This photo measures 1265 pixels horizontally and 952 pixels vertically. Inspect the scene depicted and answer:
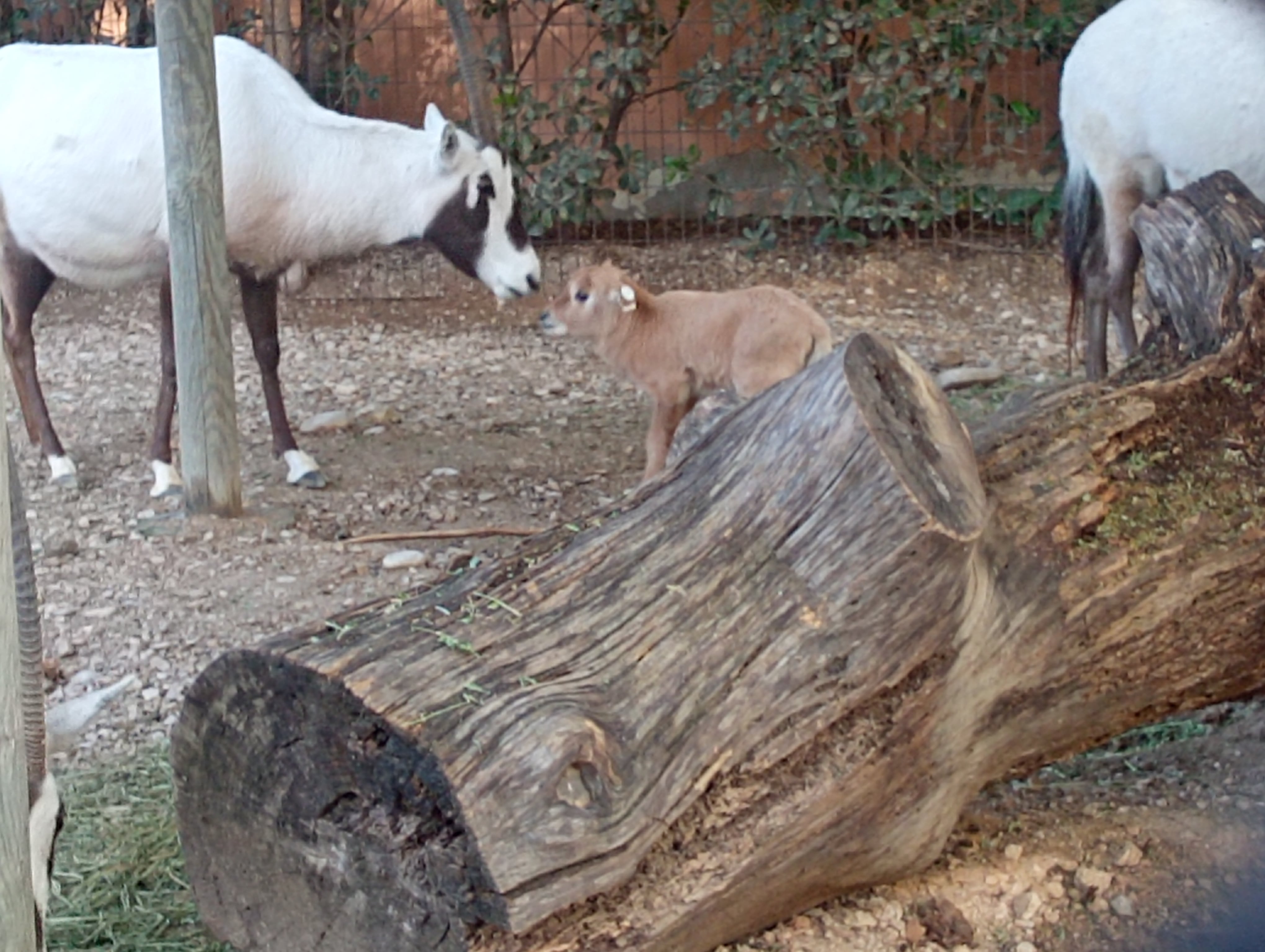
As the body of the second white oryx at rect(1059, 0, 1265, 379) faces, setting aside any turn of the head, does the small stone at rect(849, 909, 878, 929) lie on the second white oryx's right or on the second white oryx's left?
on the second white oryx's right

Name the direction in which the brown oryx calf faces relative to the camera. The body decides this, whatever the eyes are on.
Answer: to the viewer's left

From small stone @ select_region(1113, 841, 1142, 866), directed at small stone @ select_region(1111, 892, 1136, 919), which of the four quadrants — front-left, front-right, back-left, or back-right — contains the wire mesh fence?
back-right

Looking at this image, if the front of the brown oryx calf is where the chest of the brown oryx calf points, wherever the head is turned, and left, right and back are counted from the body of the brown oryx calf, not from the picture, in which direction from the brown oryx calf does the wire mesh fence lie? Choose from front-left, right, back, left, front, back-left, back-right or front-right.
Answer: right

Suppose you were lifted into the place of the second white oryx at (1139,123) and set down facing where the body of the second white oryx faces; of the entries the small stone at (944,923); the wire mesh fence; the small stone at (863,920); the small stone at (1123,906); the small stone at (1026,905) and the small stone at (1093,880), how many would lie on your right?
5

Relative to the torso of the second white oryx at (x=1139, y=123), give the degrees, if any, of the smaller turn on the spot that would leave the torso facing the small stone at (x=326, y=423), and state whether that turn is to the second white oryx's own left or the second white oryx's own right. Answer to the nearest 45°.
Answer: approximately 180°

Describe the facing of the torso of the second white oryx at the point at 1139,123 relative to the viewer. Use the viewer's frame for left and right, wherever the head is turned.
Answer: facing to the right of the viewer

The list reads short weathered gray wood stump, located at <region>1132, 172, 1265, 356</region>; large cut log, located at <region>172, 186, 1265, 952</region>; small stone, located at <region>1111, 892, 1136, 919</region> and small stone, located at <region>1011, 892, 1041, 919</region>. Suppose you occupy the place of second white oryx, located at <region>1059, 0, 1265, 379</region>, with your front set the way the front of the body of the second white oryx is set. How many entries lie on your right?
4

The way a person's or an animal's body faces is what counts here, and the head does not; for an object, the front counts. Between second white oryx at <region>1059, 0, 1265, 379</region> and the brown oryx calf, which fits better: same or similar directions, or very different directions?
very different directions

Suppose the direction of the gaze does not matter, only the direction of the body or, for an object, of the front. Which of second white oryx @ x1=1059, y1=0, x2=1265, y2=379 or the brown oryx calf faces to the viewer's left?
the brown oryx calf

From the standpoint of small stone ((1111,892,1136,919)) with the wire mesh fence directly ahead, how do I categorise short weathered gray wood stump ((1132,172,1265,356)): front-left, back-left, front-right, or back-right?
front-right

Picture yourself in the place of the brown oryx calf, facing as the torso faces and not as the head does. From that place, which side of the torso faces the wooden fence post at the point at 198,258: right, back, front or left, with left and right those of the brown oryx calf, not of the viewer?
front
